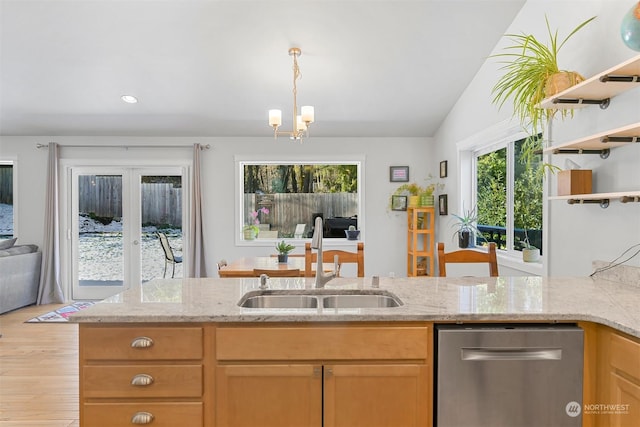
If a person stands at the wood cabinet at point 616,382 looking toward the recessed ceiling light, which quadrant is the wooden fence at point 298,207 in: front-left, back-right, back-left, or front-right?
front-right

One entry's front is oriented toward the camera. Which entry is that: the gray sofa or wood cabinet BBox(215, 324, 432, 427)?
the wood cabinet

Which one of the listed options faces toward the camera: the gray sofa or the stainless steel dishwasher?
the stainless steel dishwasher

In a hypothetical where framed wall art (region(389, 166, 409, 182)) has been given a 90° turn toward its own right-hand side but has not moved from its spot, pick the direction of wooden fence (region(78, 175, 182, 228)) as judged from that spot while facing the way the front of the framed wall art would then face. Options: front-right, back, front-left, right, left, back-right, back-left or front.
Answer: front

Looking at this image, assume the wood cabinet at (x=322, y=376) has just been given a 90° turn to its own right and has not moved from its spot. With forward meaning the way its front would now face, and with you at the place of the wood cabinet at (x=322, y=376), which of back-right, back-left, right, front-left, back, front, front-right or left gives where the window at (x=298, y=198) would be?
right

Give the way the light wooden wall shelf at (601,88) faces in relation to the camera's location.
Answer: facing the viewer and to the left of the viewer

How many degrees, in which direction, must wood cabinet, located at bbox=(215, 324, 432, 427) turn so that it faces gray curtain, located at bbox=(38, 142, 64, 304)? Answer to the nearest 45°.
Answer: approximately 135° to its right

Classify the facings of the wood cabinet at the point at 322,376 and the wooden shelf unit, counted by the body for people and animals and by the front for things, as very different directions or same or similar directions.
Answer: same or similar directions

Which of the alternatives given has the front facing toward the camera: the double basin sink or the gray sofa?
the double basin sink

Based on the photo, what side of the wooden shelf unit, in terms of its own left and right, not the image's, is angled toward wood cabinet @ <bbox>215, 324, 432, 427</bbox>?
front

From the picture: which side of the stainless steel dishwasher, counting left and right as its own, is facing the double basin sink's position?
right

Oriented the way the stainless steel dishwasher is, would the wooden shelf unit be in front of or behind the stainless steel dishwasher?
behind

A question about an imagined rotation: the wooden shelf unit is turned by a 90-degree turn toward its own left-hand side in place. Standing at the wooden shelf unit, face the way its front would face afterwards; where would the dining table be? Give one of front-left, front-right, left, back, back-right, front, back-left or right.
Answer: back-right

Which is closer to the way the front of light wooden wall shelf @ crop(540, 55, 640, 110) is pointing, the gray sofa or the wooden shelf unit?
the gray sofa

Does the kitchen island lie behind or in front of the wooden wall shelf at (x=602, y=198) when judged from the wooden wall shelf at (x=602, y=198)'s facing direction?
in front

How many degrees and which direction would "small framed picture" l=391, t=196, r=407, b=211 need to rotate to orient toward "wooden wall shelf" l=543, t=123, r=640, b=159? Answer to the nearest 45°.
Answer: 0° — it already faces it
